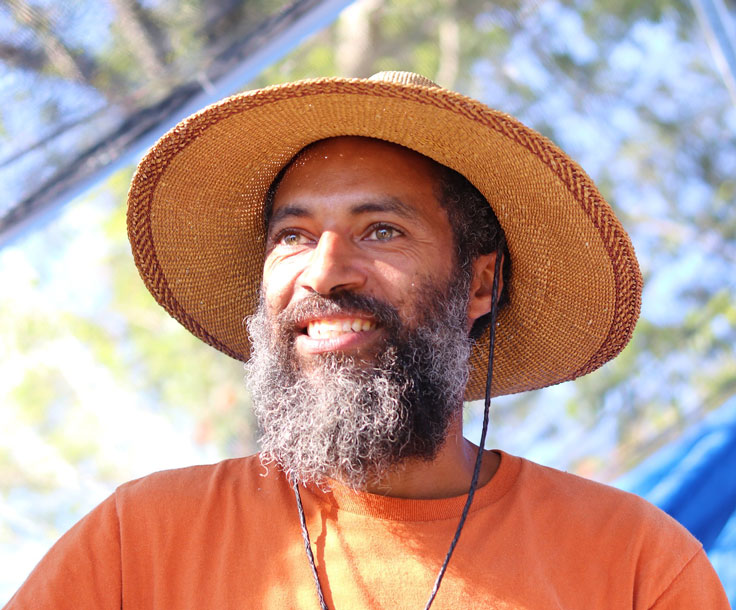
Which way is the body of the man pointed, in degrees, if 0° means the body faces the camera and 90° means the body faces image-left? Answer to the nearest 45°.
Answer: approximately 0°

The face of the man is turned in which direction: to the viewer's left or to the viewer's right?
to the viewer's left

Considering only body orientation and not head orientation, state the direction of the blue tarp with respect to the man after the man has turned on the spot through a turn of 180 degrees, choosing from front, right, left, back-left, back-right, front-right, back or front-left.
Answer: front-right
